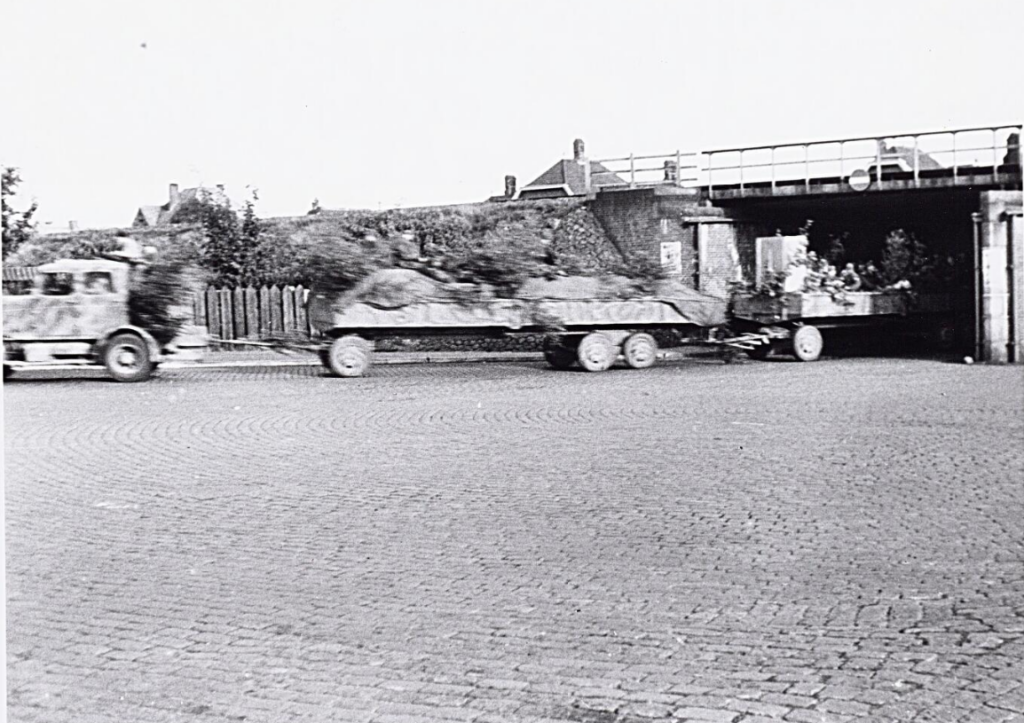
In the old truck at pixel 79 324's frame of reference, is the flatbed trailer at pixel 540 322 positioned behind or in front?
behind

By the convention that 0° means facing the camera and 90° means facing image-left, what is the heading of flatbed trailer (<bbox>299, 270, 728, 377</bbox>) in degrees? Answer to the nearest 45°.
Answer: approximately 90°

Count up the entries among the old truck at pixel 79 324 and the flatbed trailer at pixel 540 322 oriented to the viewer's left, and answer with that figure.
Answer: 2

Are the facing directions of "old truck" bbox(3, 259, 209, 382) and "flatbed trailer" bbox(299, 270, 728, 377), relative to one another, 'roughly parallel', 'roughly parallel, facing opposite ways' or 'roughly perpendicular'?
roughly parallel

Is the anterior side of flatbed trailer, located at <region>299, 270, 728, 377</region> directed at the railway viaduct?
no

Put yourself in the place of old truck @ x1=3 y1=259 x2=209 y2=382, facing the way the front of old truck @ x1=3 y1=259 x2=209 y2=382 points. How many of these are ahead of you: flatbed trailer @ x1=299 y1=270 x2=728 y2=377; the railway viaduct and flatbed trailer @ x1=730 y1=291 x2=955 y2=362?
0

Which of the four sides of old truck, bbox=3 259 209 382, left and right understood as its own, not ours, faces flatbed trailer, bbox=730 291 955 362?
back

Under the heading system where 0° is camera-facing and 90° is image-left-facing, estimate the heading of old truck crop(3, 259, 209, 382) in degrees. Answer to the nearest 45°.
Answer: approximately 90°
